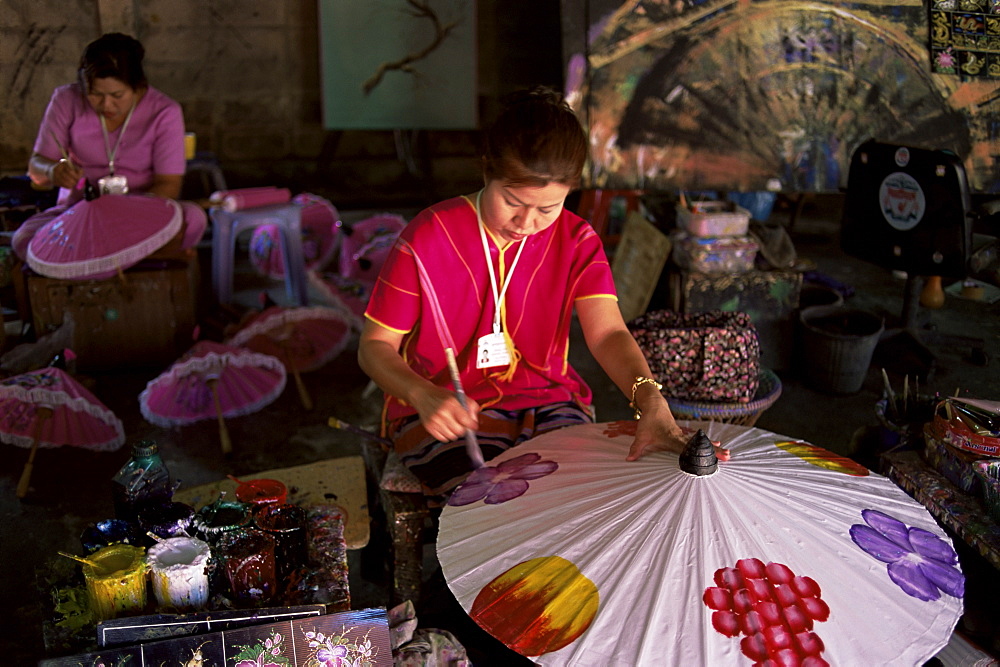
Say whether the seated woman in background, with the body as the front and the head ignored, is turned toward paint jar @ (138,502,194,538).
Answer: yes

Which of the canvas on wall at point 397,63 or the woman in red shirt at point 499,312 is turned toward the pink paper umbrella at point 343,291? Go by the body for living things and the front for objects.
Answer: the canvas on wall

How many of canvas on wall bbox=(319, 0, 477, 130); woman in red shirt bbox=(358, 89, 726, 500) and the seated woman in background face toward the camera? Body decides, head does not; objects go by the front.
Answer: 3

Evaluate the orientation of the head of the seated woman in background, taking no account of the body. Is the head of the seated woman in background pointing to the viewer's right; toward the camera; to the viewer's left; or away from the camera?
toward the camera

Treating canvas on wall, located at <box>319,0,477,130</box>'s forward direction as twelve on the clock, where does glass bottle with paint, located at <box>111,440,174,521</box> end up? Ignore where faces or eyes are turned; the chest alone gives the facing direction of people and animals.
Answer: The glass bottle with paint is roughly at 12 o'clock from the canvas on wall.

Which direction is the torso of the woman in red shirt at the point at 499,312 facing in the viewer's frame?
toward the camera

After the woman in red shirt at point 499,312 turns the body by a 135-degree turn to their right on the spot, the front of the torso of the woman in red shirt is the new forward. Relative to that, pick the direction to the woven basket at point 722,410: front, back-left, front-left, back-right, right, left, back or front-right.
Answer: right

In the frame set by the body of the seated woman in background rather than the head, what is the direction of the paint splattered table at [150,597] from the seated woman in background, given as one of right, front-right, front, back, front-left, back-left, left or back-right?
front

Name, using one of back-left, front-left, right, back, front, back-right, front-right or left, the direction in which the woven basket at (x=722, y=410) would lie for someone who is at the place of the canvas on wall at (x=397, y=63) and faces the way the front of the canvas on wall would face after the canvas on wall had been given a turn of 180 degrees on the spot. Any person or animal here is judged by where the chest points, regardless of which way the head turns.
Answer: back

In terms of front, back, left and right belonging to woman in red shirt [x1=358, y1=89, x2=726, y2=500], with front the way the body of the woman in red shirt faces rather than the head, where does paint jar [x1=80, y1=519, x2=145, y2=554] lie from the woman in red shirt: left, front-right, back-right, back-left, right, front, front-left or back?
front-right

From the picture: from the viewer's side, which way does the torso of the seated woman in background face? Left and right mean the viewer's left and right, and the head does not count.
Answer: facing the viewer

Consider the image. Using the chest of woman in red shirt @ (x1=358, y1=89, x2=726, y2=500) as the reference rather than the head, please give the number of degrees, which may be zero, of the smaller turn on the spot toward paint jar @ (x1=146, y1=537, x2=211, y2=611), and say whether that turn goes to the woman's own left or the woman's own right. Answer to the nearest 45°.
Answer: approximately 45° to the woman's own right

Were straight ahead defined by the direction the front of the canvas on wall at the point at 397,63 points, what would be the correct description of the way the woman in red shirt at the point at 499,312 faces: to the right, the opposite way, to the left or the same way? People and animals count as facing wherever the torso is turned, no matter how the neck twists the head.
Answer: the same way

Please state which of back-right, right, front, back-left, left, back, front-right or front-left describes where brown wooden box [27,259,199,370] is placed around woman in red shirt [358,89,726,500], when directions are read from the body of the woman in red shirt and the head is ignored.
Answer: back-right
